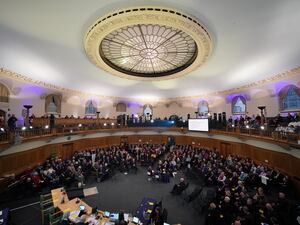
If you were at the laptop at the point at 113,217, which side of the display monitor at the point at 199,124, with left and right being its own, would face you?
front

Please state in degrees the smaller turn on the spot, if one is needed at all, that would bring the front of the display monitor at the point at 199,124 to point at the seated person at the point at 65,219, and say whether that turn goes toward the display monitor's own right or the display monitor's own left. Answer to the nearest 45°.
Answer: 0° — it already faces them

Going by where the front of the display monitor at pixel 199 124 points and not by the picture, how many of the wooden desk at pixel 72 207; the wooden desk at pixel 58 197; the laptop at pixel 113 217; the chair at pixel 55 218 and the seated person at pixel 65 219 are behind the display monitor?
0

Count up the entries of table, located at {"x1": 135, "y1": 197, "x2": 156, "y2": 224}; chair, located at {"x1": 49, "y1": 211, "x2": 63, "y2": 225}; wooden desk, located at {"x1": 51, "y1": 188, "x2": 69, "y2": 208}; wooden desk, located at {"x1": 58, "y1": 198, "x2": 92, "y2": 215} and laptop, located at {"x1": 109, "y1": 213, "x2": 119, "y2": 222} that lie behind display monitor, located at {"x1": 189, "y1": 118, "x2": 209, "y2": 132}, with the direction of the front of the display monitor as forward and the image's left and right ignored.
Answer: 0

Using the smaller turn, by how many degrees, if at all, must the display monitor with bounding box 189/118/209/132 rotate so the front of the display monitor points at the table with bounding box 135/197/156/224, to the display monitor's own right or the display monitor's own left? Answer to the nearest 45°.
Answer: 0° — it already faces it

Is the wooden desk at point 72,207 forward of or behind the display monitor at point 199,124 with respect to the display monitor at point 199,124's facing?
forward

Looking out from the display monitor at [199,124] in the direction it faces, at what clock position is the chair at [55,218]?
The chair is roughly at 1 o'clock from the display monitor.

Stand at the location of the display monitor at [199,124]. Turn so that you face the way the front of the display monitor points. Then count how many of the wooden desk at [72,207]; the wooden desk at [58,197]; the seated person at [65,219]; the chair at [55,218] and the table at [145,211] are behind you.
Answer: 0

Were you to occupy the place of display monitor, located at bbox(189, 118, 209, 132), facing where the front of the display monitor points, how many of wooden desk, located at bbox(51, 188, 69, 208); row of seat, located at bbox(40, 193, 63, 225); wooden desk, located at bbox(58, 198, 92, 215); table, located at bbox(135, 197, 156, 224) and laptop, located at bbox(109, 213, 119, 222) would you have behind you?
0

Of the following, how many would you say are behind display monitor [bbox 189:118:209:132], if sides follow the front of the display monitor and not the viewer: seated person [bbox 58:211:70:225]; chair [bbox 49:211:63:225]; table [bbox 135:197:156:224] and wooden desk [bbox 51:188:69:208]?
0

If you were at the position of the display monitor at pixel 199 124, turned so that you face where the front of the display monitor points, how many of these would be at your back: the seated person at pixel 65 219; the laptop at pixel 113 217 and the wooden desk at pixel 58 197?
0

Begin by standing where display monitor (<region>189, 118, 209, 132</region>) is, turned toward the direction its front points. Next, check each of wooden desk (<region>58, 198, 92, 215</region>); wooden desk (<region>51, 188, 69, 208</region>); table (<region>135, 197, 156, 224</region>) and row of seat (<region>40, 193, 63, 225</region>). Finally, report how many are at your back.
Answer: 0

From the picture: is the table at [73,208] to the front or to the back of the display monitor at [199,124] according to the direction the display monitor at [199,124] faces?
to the front

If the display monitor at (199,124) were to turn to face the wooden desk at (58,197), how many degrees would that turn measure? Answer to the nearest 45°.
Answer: approximately 45° to its right

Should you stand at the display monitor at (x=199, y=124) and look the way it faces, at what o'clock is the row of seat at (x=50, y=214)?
The row of seat is roughly at 1 o'clock from the display monitor.

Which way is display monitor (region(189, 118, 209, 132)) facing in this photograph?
toward the camera
